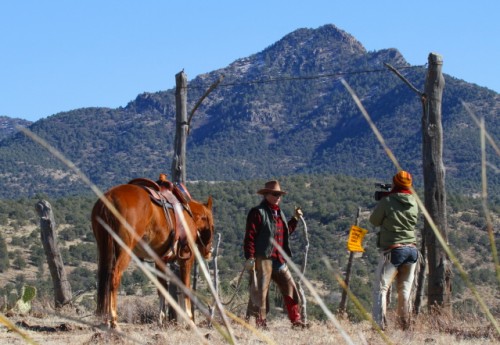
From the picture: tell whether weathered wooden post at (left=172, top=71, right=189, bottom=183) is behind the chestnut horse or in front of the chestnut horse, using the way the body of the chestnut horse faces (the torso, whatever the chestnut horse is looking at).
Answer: in front

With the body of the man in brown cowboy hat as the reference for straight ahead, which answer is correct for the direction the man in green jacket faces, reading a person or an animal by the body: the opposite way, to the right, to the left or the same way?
the opposite way

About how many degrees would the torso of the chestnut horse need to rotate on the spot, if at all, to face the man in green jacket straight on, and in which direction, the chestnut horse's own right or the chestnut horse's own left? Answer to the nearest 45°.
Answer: approximately 45° to the chestnut horse's own right

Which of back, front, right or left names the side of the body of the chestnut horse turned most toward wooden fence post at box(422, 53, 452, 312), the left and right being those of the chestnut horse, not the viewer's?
front

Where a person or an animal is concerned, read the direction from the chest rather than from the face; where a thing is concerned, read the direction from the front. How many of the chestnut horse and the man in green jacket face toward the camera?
0

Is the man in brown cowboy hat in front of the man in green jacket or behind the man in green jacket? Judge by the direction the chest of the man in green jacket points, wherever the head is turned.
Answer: in front

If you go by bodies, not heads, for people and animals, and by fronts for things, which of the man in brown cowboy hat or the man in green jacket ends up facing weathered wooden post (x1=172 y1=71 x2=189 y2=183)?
the man in green jacket

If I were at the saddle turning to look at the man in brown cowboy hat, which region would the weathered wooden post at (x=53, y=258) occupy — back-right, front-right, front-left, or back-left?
back-left

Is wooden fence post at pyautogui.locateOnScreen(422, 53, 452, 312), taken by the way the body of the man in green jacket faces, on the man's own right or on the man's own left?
on the man's own right

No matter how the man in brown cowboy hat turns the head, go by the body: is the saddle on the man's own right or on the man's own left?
on the man's own right

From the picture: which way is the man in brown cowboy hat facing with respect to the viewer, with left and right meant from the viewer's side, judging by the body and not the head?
facing the viewer and to the right of the viewer

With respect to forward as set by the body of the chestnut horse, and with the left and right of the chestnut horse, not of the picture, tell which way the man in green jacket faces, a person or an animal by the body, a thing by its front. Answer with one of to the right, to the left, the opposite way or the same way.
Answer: to the left

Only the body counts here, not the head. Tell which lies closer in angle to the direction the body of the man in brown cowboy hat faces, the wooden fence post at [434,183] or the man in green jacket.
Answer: the man in green jacket

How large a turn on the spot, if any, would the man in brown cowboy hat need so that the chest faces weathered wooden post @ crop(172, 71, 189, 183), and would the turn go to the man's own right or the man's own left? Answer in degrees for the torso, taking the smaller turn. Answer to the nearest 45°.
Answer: approximately 180°

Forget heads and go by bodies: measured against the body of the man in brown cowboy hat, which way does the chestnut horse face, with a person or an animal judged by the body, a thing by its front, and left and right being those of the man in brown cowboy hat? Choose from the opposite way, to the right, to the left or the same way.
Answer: to the left
